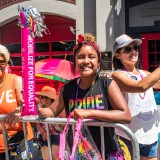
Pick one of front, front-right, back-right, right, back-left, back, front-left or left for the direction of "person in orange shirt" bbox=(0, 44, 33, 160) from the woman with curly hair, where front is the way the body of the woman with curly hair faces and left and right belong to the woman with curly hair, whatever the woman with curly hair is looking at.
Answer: back-right

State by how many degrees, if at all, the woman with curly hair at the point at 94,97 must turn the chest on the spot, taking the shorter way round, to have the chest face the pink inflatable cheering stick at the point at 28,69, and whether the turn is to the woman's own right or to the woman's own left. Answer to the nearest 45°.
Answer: approximately 90° to the woman's own right

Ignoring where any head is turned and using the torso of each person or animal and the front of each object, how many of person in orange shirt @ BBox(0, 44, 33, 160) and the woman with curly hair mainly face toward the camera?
2

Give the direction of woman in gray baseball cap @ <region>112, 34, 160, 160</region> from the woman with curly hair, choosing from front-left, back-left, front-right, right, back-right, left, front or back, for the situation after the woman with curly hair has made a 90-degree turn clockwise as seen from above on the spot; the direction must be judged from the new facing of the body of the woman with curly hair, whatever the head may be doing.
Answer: back-right

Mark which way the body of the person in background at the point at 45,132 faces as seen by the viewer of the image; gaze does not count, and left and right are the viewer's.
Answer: facing the viewer and to the left of the viewer

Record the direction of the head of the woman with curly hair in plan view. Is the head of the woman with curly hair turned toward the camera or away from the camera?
toward the camera

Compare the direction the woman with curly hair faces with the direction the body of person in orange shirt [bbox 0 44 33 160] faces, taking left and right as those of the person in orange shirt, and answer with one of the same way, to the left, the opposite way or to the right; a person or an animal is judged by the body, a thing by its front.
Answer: the same way

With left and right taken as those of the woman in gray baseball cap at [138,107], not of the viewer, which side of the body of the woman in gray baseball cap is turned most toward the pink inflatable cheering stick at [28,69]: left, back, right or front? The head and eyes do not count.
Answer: right

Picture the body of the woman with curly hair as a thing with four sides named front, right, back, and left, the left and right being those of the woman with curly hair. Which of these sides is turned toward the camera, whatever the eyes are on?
front
